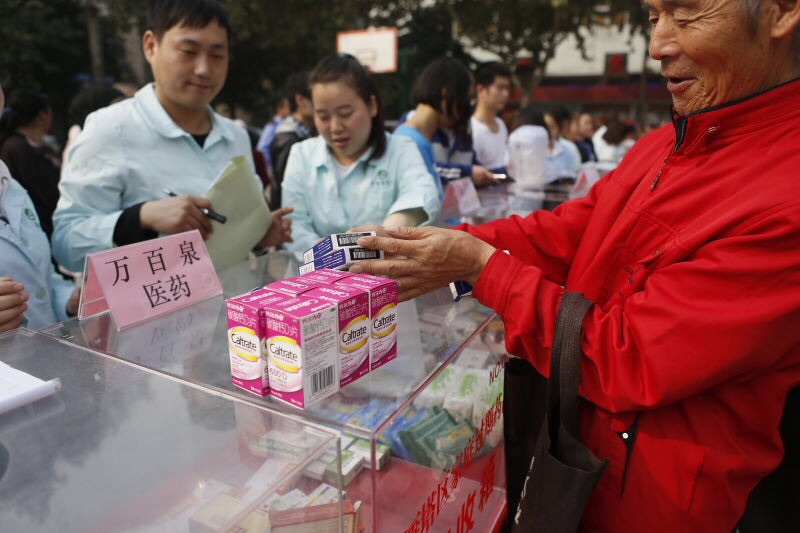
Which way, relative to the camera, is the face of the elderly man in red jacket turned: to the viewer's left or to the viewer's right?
to the viewer's left

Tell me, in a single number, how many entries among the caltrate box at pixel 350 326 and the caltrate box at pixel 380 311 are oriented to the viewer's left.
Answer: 0

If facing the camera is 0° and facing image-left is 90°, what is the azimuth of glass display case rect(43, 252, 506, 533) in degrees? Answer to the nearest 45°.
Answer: approximately 315°

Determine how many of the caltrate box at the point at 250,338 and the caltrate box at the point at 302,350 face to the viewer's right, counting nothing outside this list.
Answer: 0

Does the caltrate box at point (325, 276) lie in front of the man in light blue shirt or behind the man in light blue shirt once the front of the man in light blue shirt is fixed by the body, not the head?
in front

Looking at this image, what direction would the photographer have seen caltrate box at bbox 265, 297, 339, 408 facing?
facing the viewer and to the left of the viewer

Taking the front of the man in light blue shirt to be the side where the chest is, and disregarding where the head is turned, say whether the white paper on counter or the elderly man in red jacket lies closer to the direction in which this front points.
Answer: the elderly man in red jacket
